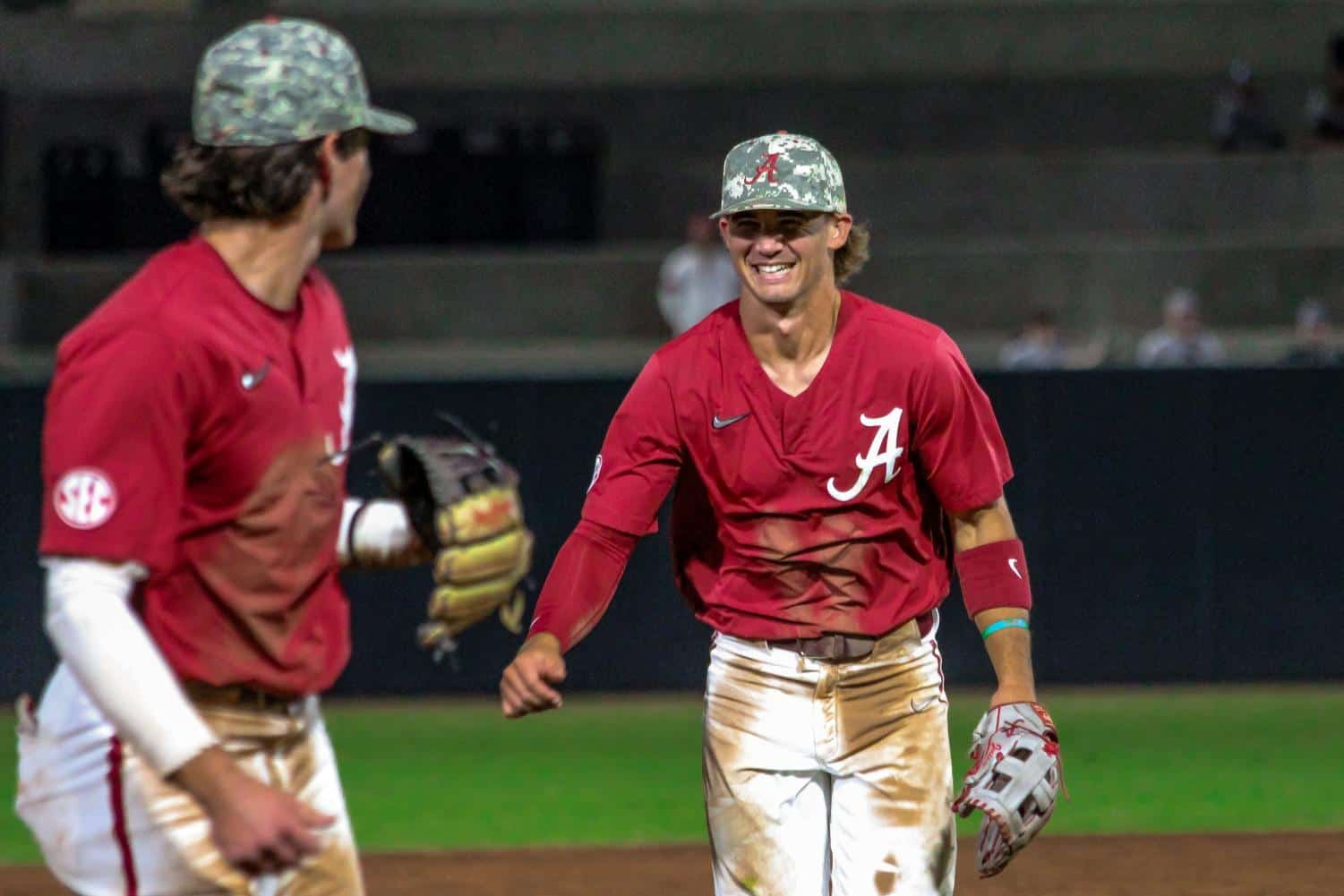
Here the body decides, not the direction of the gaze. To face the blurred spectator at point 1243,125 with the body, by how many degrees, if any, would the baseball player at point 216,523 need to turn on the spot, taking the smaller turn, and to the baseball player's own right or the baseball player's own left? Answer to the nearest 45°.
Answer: approximately 90° to the baseball player's own left

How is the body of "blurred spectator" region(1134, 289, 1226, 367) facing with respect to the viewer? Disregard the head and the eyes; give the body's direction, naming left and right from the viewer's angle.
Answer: facing the viewer

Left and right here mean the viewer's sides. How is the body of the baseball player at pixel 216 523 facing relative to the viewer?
facing the viewer and to the right of the viewer

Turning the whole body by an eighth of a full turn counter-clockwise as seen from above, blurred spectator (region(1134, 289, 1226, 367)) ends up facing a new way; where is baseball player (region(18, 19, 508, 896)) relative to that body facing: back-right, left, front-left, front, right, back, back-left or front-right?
front-right

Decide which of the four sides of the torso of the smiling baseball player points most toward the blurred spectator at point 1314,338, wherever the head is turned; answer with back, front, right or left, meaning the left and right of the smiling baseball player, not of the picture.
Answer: back

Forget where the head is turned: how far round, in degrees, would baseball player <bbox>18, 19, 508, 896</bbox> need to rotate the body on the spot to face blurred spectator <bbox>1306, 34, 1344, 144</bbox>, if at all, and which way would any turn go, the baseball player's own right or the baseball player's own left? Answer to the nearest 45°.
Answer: approximately 90° to the baseball player's own left

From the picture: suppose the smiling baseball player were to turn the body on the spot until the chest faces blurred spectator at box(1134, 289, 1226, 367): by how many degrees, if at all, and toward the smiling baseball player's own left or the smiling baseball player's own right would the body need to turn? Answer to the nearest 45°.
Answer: approximately 180°

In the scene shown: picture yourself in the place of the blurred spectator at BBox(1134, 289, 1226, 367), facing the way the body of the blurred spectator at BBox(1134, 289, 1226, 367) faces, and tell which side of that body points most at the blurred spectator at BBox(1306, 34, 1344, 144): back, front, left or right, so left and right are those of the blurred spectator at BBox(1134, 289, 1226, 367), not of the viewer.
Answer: back

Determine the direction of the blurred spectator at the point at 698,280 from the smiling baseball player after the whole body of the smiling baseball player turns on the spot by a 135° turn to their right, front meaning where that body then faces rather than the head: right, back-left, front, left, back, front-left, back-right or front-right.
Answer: front-right

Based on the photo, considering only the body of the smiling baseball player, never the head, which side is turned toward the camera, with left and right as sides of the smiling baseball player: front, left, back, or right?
front

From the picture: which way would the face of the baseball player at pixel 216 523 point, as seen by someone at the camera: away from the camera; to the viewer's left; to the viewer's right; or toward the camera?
to the viewer's right

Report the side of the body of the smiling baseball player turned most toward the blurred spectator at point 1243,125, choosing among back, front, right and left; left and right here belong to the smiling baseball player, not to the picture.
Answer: back

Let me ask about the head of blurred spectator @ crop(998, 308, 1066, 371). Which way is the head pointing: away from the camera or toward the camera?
toward the camera

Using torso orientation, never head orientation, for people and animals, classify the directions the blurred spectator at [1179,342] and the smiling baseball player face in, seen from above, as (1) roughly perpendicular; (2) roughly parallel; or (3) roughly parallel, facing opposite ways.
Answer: roughly parallel

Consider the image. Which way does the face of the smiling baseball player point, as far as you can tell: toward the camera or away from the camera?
toward the camera
